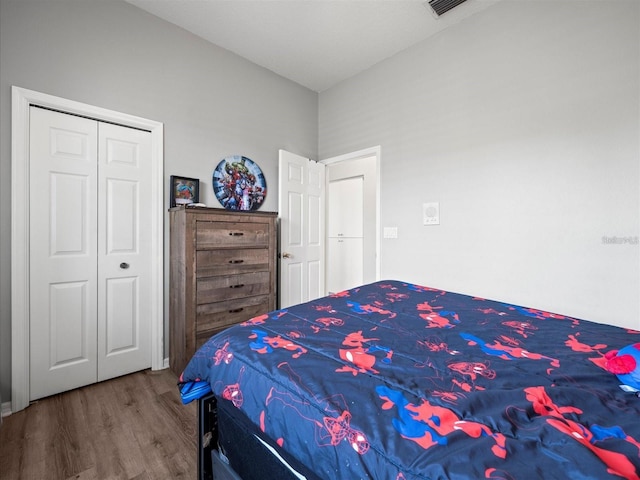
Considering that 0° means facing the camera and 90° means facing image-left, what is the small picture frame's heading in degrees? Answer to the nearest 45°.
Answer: approximately 315°

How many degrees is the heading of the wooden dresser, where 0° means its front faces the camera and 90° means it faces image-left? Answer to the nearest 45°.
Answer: approximately 315°

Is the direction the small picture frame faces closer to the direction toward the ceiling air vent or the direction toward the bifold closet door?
the ceiling air vent

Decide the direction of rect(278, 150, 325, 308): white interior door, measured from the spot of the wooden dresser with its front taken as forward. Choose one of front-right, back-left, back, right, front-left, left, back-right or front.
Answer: left

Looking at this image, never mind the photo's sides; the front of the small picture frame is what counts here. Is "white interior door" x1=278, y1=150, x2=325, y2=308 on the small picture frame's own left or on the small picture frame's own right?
on the small picture frame's own left
